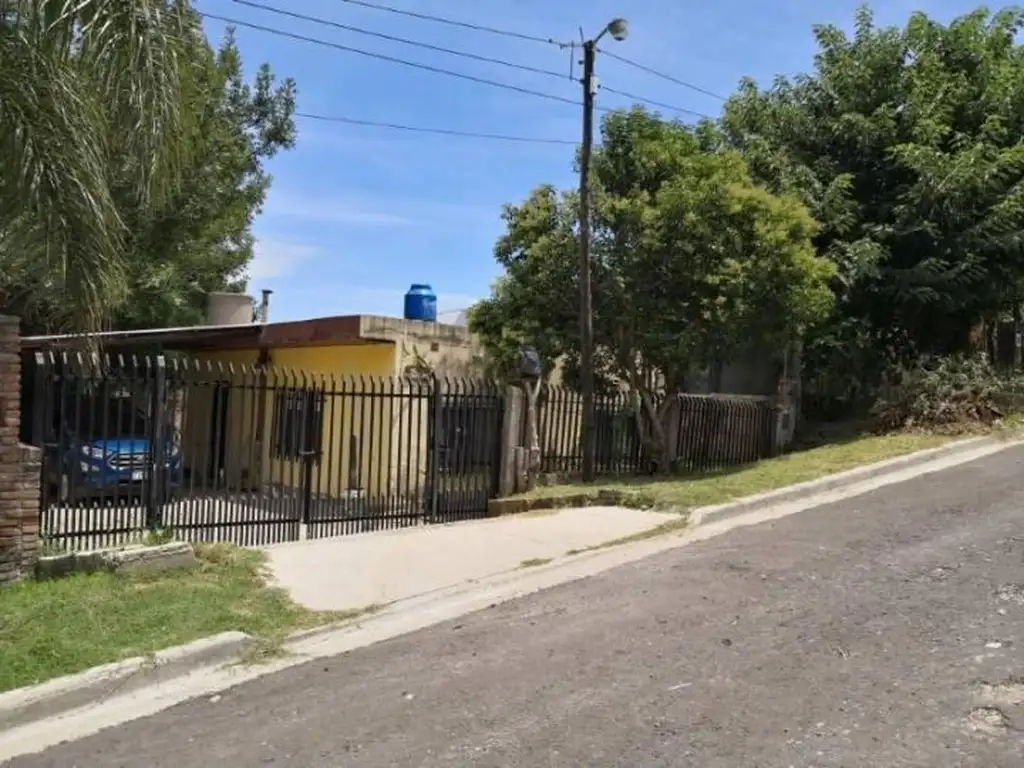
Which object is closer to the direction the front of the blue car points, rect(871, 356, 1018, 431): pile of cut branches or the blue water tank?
the pile of cut branches

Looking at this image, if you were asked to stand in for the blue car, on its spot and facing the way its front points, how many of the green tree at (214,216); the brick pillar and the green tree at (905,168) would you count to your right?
1

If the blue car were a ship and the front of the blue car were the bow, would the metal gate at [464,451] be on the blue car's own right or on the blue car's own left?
on the blue car's own left

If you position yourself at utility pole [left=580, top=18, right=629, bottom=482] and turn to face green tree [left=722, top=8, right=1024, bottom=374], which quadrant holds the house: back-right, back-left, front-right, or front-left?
back-left

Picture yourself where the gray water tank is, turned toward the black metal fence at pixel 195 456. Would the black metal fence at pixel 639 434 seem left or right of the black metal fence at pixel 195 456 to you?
left

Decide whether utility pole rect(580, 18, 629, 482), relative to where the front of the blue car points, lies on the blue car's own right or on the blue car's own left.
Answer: on the blue car's own left
